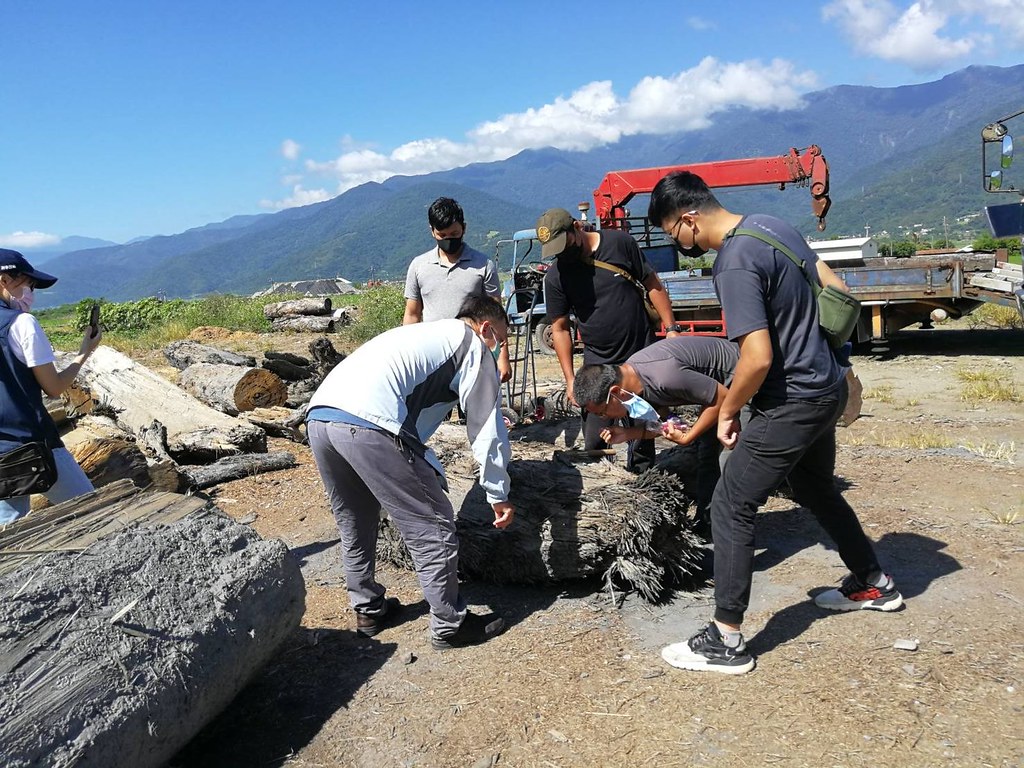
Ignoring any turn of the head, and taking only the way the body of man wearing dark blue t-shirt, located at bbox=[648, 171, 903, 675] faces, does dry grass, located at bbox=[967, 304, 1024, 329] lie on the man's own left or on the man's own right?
on the man's own right

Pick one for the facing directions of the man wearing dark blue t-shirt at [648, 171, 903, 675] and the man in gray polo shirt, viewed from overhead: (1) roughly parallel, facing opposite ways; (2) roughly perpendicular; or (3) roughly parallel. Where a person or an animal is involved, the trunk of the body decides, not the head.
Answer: roughly perpendicular

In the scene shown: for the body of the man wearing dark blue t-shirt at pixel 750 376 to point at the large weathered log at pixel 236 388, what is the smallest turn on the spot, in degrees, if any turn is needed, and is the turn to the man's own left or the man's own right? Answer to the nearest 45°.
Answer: approximately 45° to the man's own right

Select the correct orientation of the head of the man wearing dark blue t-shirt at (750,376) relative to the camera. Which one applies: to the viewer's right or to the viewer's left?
to the viewer's left

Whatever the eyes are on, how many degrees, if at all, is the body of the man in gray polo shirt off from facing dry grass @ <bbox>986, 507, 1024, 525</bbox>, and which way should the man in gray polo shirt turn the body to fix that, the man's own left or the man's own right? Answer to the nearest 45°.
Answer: approximately 90° to the man's own left

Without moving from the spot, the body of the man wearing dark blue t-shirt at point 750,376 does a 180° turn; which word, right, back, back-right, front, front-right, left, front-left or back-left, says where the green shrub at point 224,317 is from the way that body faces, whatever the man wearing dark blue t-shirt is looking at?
back-left

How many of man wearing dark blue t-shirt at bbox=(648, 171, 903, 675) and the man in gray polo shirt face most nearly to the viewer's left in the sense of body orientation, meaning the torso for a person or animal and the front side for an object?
1

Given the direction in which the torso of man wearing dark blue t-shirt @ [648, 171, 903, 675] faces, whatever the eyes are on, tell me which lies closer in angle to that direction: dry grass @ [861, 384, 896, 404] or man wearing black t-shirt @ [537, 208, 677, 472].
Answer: the man wearing black t-shirt

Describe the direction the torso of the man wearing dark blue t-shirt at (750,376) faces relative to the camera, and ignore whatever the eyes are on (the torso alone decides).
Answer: to the viewer's left

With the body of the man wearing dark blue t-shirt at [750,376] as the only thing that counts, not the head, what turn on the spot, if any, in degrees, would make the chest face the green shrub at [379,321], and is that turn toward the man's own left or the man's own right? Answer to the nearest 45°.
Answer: approximately 45° to the man's own right
